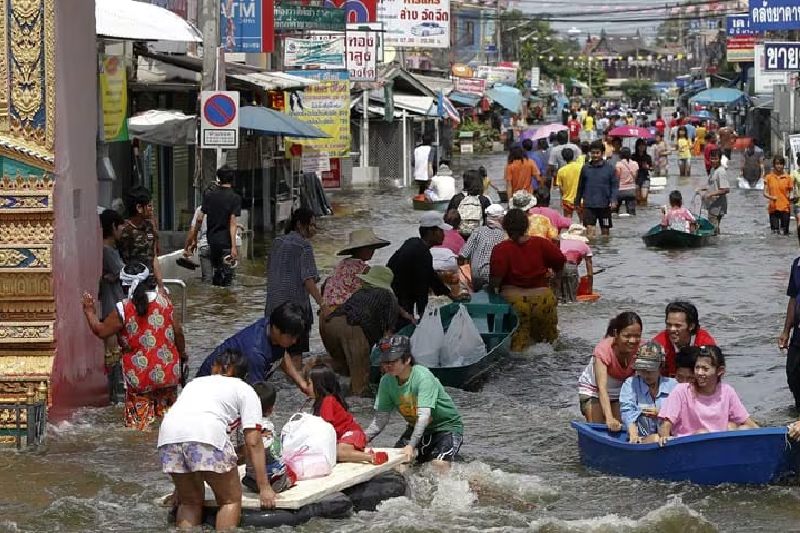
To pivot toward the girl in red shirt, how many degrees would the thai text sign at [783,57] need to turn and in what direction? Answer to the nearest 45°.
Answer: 0° — it already faces them

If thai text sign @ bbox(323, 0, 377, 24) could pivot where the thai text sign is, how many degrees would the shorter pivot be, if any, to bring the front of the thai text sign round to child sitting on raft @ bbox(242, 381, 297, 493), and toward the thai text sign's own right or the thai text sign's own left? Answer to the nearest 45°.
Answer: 0° — it already faces them

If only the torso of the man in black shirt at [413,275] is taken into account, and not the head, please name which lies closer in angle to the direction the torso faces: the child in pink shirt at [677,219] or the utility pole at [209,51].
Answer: the child in pink shirt

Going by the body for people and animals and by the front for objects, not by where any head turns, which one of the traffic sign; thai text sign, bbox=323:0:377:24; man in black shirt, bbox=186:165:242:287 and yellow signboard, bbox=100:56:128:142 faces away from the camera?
the man in black shirt

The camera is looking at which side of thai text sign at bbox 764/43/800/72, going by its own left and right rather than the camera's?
front

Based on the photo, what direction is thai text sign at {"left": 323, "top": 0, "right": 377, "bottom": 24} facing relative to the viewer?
toward the camera

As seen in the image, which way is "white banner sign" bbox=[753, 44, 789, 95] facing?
toward the camera

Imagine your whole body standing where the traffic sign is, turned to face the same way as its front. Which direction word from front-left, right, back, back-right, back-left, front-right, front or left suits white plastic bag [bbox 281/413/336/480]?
front

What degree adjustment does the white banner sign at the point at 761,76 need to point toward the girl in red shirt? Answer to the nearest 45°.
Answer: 0° — it already faces them

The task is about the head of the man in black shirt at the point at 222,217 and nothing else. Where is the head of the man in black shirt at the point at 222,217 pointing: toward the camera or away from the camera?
away from the camera
